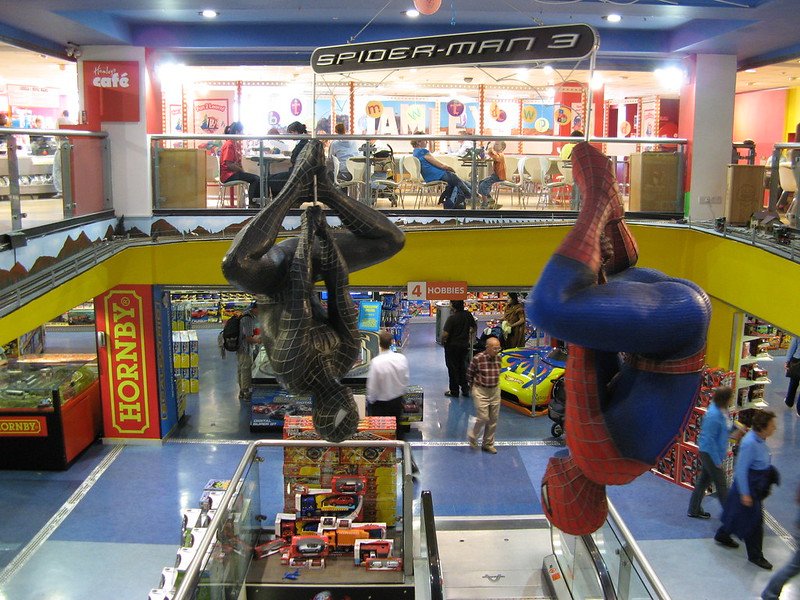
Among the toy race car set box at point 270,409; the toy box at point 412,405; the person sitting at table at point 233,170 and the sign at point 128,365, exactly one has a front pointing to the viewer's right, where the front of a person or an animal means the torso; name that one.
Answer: the person sitting at table

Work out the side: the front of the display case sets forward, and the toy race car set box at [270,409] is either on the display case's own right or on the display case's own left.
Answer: on the display case's own left

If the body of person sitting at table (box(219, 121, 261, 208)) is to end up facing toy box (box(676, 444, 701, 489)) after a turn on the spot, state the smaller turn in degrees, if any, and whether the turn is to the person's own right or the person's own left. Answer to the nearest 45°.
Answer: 0° — they already face it

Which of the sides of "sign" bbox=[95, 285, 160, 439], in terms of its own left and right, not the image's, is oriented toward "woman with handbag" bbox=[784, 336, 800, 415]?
left

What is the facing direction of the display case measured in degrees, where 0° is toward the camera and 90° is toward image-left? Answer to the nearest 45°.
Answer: approximately 0°

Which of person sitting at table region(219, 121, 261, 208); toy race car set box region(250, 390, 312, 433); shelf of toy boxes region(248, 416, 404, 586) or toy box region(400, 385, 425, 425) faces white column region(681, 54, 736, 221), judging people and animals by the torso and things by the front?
the person sitting at table

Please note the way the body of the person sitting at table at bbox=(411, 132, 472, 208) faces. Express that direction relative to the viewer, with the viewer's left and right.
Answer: facing to the right of the viewer
